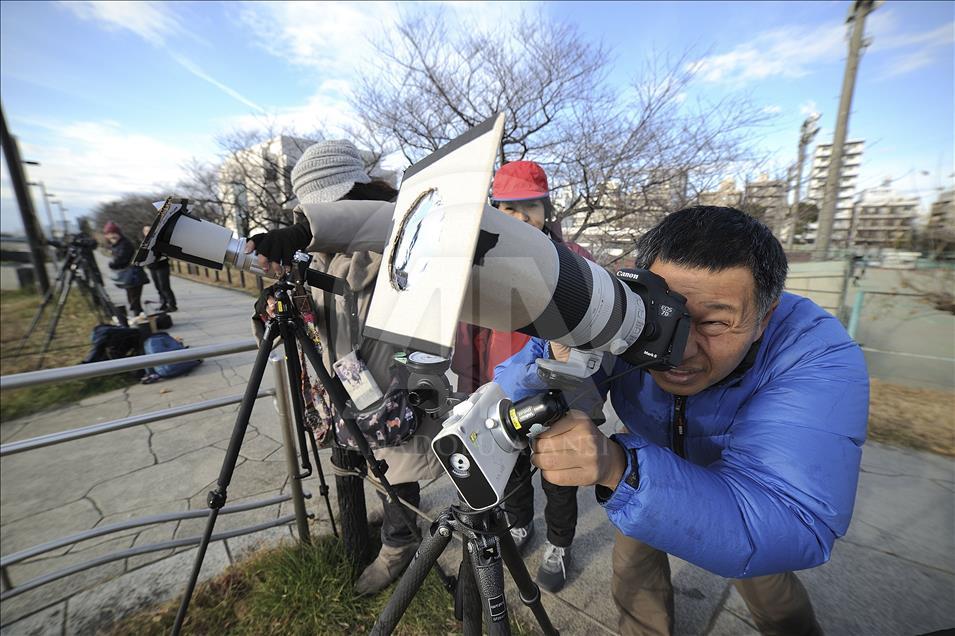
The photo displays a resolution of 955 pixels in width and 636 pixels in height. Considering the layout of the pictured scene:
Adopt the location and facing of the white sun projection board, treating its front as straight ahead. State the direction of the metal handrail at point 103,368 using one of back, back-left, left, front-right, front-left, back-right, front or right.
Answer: right

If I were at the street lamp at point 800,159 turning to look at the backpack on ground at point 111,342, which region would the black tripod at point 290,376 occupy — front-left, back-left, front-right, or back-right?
front-left

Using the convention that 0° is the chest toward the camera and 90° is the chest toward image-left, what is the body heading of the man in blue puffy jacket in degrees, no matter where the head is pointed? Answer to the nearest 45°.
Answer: approximately 45°

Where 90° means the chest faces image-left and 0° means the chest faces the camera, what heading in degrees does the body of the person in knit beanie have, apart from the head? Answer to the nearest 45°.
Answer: approximately 45°

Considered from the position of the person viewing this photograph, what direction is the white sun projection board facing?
facing the viewer and to the left of the viewer

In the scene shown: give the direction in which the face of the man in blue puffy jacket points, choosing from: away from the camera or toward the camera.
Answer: toward the camera

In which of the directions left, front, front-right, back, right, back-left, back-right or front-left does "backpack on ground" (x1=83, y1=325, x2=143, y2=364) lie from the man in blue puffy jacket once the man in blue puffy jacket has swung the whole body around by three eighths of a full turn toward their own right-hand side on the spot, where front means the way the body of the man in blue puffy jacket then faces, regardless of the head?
left

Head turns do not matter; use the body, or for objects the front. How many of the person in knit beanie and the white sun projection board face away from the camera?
0

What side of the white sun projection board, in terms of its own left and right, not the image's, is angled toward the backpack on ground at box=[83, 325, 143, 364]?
right

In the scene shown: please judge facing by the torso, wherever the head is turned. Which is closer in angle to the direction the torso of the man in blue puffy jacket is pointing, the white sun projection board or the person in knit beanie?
the white sun projection board

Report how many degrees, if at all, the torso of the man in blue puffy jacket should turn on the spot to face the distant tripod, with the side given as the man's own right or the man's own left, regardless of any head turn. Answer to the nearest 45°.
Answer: approximately 45° to the man's own right
